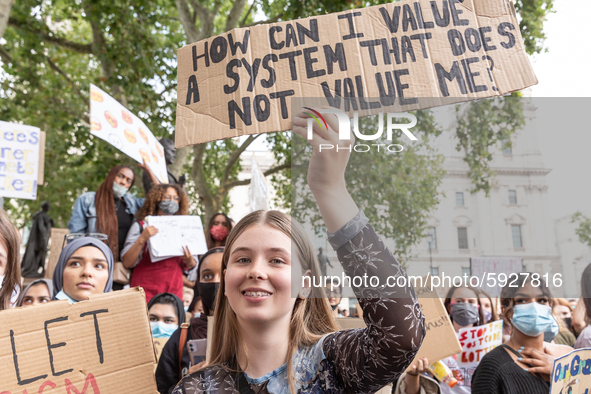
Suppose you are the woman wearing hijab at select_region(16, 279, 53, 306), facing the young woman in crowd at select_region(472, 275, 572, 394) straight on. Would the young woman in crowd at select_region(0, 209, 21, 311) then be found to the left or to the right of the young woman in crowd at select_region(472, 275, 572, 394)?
right

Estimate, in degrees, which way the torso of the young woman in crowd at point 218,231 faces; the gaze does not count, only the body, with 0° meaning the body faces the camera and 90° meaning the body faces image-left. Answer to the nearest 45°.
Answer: approximately 0°

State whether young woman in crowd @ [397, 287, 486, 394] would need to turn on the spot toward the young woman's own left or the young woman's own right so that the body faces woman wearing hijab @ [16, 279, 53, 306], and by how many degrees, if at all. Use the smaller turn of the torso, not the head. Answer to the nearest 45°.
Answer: approximately 90° to the young woman's own right

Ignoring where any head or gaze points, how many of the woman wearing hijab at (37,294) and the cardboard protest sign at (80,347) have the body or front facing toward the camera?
2

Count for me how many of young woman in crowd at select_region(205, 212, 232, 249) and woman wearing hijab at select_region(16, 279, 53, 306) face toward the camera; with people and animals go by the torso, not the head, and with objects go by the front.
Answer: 2

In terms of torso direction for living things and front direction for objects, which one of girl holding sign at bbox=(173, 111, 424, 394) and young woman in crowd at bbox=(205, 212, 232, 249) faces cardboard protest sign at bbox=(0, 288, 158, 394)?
the young woman in crowd
